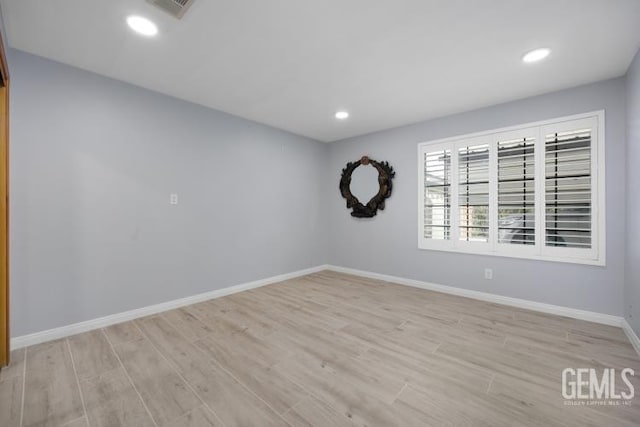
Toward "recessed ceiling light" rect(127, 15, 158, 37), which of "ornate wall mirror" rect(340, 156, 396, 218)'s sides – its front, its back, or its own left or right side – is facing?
front

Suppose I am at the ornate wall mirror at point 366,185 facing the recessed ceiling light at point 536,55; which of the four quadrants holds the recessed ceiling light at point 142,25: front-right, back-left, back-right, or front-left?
front-right

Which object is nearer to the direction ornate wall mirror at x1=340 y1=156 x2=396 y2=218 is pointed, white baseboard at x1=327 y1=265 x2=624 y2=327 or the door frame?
the door frame

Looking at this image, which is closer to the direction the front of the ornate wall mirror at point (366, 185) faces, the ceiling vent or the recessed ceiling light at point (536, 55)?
the ceiling vent

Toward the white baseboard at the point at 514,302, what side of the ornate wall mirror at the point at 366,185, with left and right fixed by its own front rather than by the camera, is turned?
left

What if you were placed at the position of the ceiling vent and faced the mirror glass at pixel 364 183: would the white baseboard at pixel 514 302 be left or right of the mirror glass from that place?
right

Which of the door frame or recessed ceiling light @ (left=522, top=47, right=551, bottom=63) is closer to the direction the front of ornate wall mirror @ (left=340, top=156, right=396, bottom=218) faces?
the door frame

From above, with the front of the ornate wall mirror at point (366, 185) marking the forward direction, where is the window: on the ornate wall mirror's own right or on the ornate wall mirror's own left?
on the ornate wall mirror's own left

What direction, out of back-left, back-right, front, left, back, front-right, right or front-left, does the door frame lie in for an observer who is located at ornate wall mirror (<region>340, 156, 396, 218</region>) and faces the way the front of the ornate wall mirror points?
front

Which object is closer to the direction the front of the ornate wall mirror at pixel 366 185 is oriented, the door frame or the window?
the door frame

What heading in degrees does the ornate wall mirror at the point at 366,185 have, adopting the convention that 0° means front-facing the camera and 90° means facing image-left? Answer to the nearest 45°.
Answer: approximately 45°

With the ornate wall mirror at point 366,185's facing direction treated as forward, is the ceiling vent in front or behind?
in front

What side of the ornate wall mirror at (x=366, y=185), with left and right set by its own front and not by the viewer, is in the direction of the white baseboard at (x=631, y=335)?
left
